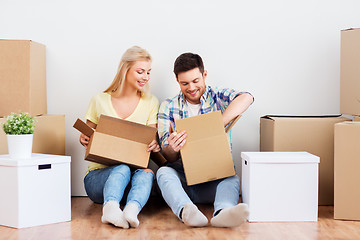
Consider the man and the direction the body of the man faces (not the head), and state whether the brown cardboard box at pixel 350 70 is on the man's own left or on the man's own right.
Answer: on the man's own left

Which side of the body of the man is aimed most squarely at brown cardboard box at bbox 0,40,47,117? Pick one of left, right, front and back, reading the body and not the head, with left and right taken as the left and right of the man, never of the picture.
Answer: right

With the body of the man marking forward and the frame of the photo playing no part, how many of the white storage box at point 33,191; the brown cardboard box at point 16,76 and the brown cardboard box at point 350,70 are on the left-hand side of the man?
1

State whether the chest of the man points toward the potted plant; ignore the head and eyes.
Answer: no

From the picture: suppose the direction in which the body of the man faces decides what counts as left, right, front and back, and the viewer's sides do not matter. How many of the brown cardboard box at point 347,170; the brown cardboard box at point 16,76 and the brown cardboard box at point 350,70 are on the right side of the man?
1

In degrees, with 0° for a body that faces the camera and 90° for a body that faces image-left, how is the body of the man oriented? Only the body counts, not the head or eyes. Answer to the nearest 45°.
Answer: approximately 0°

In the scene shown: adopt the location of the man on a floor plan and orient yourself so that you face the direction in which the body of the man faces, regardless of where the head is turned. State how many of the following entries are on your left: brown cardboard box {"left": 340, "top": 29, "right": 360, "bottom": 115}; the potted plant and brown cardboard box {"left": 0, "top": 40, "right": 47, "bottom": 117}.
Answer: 1
